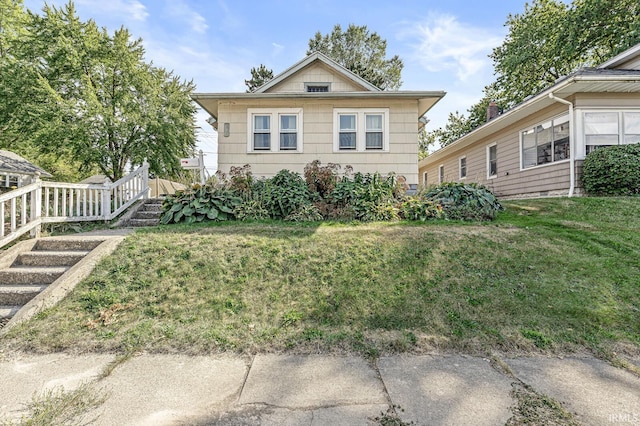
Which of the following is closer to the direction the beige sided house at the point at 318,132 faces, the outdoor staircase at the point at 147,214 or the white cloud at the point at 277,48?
the outdoor staircase

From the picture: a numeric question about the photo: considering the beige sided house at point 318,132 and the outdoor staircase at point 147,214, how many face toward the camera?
2

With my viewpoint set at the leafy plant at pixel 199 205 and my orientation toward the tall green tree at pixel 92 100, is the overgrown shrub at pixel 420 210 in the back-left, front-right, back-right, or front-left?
back-right

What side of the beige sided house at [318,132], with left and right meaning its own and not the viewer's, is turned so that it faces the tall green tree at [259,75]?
back

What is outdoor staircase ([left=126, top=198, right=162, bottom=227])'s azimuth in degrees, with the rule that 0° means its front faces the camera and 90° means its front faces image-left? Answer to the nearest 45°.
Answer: approximately 0°

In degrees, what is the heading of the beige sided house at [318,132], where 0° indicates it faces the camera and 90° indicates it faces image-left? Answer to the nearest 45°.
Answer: approximately 0°

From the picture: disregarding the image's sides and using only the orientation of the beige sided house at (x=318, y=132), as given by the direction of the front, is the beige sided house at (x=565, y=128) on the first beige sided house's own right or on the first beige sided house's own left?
on the first beige sided house's own left
